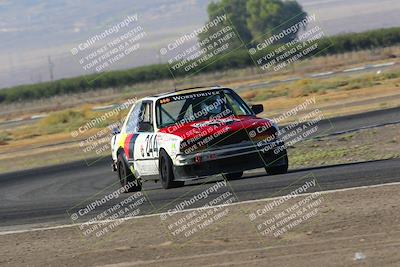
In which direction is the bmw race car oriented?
toward the camera
